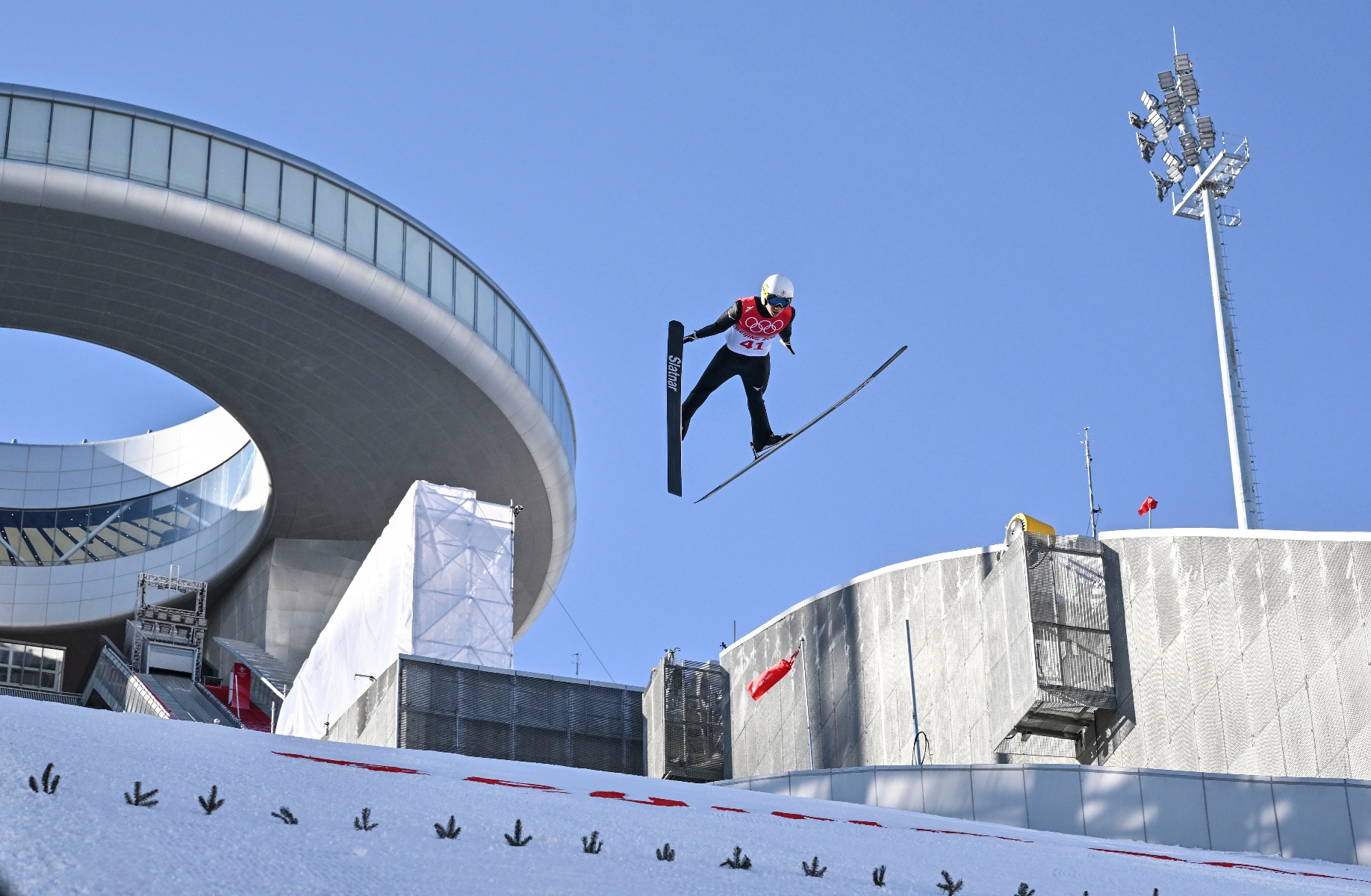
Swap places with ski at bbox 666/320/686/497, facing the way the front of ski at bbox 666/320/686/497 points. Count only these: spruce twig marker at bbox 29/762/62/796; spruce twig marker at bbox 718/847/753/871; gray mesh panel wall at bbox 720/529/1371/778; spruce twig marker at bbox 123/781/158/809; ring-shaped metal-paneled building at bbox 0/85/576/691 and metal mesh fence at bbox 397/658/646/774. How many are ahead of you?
3

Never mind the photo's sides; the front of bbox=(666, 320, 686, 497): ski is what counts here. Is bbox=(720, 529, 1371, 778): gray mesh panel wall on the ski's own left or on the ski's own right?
on the ski's own left

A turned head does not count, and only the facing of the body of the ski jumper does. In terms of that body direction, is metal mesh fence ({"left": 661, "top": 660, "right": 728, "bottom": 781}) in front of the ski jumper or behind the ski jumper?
behind

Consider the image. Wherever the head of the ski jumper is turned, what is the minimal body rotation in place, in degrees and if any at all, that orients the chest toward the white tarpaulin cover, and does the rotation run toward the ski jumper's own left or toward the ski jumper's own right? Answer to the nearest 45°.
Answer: approximately 180°

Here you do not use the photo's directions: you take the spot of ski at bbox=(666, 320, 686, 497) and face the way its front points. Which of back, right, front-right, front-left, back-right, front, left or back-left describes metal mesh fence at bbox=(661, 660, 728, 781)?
back

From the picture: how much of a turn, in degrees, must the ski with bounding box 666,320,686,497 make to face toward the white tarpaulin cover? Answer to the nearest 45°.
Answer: approximately 180°

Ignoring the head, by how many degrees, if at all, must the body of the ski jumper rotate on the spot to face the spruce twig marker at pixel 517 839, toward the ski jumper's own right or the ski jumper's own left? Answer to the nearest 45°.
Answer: approximately 45° to the ski jumper's own right

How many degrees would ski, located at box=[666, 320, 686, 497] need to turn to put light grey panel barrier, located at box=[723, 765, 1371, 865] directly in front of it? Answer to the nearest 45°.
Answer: approximately 90° to its left

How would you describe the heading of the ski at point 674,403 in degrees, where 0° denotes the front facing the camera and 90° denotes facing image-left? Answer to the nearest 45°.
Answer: approximately 0°

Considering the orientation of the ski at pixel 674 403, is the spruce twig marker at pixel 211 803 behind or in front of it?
in front
